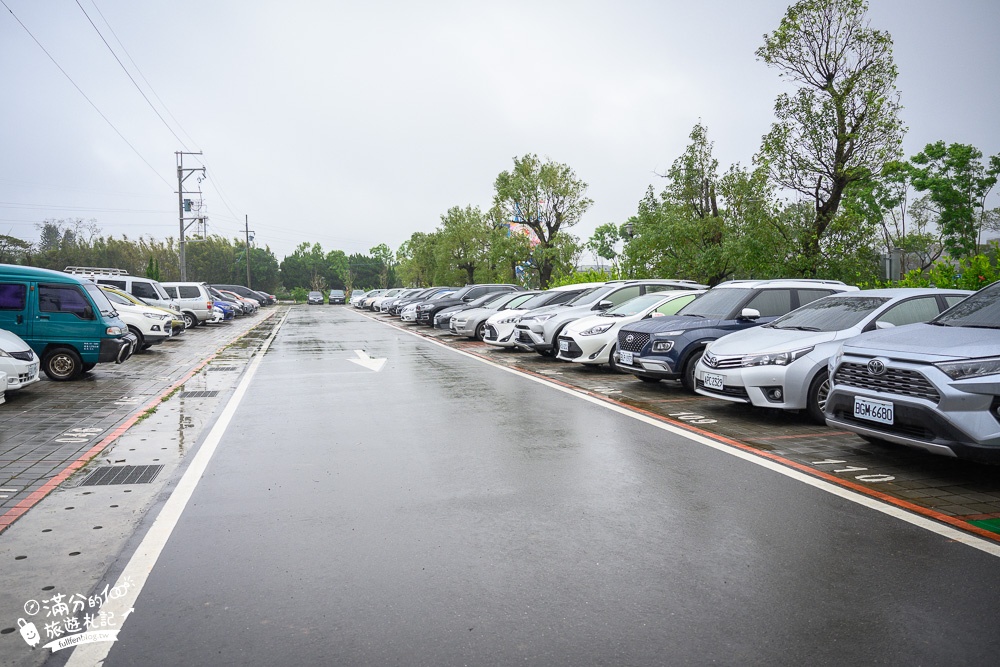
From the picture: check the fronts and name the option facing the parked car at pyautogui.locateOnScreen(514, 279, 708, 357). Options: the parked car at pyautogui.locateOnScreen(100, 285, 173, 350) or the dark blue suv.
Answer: the parked car at pyautogui.locateOnScreen(100, 285, 173, 350)

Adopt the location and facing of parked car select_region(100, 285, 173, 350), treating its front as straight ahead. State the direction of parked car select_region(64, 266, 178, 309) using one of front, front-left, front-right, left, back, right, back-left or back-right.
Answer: back-left

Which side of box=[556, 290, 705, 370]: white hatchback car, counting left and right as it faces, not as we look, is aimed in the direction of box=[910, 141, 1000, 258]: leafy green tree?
back

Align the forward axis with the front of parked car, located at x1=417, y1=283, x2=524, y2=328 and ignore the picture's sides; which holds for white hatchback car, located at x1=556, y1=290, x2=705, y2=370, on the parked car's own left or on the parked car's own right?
on the parked car's own left

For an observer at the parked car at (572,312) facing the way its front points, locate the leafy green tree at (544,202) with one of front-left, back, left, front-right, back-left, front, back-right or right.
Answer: back-right

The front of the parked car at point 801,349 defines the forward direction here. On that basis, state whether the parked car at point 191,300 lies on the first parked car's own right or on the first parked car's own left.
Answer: on the first parked car's own right

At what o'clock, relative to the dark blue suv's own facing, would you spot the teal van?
The teal van is roughly at 1 o'clock from the dark blue suv.

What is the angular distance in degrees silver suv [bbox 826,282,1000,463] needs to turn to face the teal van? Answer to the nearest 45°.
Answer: approximately 45° to its right

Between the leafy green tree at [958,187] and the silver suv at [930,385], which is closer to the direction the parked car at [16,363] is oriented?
the silver suv

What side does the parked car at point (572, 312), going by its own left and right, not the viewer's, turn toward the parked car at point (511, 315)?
right

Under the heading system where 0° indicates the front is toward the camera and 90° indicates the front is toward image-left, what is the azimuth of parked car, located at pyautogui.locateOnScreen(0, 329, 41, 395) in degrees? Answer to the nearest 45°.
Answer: approximately 315°

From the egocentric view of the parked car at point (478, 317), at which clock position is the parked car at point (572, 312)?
the parked car at point (572, 312) is roughly at 10 o'clock from the parked car at point (478, 317).

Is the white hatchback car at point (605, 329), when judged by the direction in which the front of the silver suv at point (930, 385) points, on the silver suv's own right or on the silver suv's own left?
on the silver suv's own right
